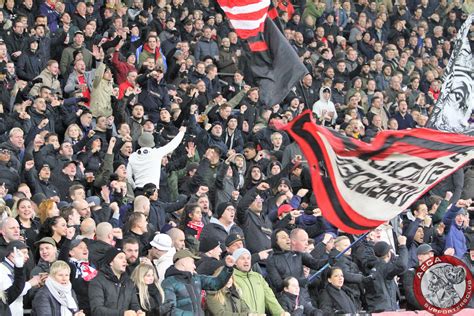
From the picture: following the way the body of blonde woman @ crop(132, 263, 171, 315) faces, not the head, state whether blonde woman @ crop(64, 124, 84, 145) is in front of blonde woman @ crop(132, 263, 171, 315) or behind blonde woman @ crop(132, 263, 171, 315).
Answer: behind

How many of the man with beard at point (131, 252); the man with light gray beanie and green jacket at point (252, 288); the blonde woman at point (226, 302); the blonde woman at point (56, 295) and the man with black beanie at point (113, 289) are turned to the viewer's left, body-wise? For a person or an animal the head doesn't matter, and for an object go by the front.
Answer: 0

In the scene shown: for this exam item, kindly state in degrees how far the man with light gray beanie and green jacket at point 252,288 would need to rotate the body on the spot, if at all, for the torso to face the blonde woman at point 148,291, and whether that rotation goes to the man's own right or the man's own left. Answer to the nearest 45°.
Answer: approximately 90° to the man's own right

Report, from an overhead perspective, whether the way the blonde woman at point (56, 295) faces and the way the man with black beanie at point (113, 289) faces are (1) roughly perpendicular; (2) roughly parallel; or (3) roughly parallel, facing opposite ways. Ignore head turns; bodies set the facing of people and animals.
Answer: roughly parallel

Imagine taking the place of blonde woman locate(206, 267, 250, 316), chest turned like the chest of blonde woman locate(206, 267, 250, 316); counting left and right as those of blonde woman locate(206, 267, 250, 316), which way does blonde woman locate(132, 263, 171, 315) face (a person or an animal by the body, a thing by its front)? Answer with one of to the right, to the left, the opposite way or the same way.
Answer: the same way

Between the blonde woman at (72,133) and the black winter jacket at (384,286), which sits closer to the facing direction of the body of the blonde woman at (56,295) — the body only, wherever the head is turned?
the black winter jacket

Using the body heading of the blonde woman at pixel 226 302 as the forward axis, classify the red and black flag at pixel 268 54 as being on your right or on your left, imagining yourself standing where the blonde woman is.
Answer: on your left

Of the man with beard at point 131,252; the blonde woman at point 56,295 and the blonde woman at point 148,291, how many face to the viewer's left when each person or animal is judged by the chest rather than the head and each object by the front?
0

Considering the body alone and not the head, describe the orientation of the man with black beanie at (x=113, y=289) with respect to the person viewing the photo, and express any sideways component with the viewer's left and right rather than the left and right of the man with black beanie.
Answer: facing the viewer and to the right of the viewer

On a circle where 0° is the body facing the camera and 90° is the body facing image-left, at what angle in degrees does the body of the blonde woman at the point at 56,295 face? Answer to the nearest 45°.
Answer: approximately 315°

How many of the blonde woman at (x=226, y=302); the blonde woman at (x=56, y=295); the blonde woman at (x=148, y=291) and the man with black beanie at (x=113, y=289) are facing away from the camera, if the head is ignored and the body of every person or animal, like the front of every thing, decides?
0

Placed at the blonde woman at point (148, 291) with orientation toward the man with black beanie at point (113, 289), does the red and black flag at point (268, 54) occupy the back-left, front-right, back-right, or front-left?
back-right

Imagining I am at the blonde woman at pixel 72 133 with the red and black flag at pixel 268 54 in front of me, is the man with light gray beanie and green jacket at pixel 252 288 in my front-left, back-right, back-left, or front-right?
front-right
